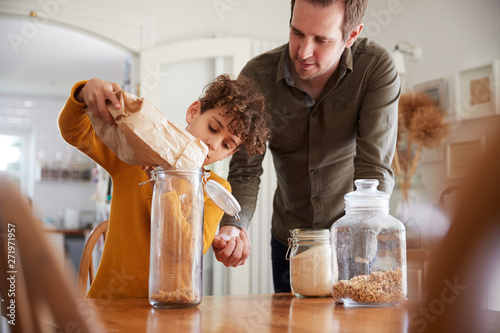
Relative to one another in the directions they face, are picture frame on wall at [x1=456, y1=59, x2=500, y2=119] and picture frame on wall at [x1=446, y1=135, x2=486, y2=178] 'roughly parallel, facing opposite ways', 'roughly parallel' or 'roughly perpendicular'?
roughly parallel

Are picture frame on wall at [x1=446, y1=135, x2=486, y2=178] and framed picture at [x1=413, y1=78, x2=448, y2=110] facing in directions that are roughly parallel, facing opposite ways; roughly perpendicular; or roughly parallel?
roughly parallel

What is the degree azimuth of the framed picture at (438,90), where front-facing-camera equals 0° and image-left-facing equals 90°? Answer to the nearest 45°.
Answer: approximately 45°

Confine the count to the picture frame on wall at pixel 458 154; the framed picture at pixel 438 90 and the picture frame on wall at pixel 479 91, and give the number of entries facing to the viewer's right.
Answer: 0

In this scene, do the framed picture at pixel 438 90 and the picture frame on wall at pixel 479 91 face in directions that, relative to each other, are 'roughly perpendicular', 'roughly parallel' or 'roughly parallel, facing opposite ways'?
roughly parallel

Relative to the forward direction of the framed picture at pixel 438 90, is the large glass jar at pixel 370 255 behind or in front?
in front

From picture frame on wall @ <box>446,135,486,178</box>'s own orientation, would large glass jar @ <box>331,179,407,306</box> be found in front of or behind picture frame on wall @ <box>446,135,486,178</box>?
in front

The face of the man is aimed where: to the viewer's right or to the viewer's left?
to the viewer's left

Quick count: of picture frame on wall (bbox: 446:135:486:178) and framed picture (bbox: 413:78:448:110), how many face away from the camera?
0

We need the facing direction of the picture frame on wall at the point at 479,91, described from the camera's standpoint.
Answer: facing the viewer and to the left of the viewer
